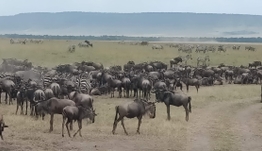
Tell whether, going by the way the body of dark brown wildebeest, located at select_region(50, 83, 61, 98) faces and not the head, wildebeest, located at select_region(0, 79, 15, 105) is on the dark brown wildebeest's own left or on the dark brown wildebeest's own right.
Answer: on the dark brown wildebeest's own left

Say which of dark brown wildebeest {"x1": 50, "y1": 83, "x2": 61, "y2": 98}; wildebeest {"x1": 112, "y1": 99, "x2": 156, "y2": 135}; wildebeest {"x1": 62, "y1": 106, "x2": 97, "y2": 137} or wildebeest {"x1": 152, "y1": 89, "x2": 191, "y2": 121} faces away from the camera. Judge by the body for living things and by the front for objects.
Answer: the dark brown wildebeest

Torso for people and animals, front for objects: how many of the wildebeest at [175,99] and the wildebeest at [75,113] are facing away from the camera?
0

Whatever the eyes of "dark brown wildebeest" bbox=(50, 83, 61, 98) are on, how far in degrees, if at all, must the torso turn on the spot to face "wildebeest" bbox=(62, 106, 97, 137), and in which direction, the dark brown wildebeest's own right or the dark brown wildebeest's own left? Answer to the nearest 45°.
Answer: approximately 180°

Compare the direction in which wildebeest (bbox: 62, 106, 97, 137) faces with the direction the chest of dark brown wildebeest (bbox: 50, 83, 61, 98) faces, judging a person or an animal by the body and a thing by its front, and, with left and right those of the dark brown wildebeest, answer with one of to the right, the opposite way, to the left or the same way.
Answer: to the right

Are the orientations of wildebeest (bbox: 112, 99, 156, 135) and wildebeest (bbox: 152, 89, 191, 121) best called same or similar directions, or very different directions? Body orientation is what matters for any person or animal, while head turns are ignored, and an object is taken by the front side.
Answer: very different directions
